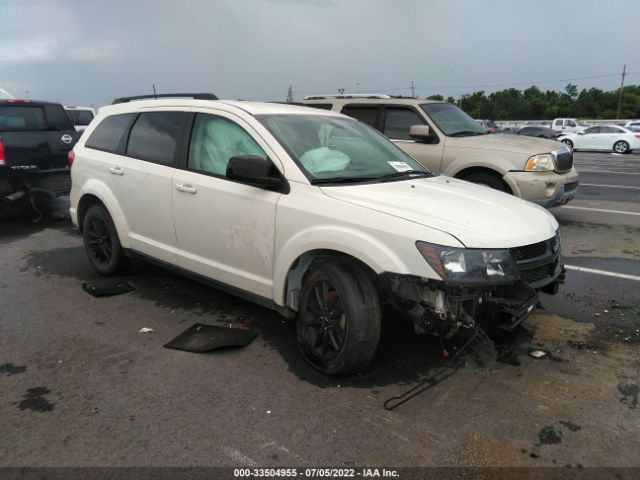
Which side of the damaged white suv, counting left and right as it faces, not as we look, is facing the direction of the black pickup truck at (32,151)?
back

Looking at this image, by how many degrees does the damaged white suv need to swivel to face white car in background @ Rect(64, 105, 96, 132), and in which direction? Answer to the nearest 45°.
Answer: approximately 180°

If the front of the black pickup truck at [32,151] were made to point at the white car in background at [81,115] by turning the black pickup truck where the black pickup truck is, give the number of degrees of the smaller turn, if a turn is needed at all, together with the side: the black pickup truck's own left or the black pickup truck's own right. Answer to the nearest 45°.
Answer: approximately 45° to the black pickup truck's own right

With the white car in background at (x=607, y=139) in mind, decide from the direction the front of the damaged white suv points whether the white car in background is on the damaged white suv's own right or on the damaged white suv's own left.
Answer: on the damaged white suv's own left

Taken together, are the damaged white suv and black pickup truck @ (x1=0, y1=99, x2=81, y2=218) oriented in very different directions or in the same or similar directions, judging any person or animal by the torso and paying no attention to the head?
very different directions

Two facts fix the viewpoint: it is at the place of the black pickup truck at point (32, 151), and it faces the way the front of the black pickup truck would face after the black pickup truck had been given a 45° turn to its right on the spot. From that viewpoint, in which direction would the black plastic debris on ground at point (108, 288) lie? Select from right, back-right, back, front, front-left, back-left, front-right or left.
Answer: back

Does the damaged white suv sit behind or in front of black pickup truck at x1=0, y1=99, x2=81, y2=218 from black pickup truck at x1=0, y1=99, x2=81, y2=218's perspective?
behind

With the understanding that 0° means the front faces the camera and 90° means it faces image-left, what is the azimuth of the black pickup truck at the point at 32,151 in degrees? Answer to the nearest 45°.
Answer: approximately 135°

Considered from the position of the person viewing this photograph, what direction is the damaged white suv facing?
facing the viewer and to the right of the viewer
